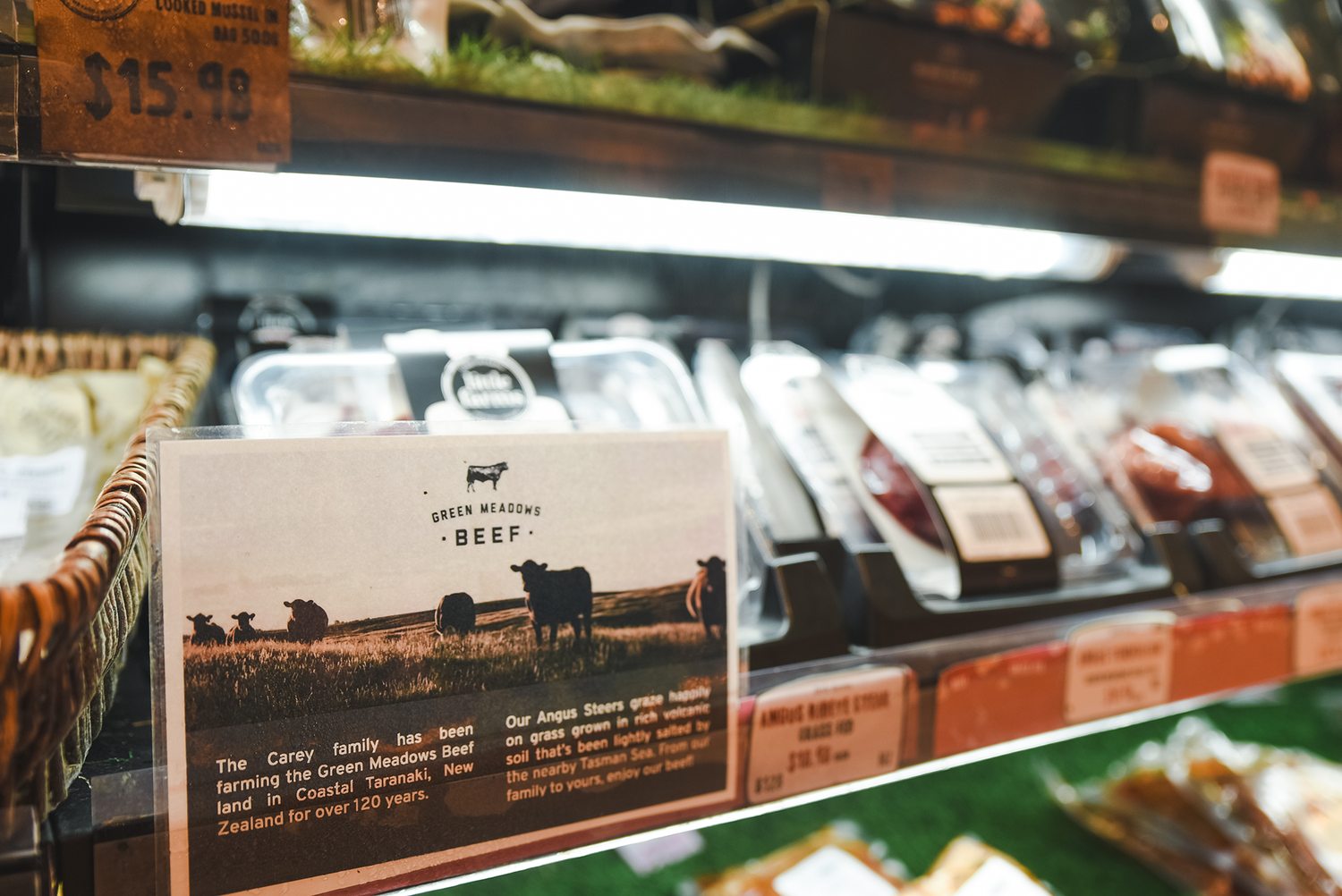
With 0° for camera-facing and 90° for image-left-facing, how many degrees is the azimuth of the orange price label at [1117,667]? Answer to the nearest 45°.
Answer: approximately 315°

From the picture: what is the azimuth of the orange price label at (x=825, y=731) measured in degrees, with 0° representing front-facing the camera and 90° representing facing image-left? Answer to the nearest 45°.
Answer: approximately 315°

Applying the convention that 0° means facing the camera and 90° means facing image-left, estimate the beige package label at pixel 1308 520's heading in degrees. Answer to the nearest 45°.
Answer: approximately 315°

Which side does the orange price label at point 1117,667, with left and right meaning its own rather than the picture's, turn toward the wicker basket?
right
